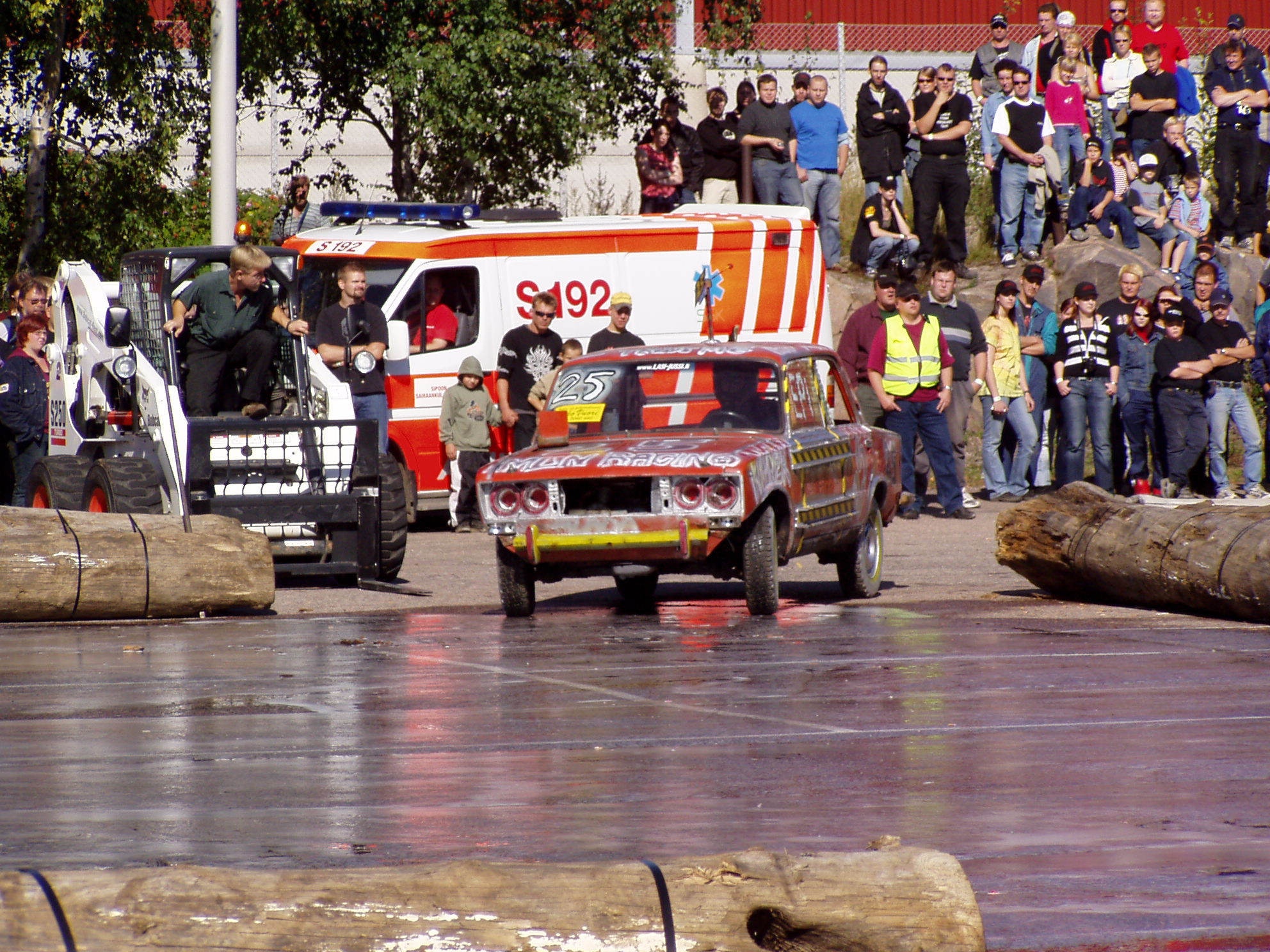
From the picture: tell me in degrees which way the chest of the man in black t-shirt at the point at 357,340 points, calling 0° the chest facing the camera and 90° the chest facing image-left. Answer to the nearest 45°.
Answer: approximately 0°

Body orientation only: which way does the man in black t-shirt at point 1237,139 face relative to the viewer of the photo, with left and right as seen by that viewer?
facing the viewer

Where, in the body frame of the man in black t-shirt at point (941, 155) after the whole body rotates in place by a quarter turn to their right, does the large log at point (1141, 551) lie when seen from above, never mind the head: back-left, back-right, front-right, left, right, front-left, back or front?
left

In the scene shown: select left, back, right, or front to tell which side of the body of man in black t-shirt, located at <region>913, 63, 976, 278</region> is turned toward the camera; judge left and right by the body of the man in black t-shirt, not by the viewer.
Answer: front

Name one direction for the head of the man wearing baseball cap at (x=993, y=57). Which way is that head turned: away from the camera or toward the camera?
toward the camera

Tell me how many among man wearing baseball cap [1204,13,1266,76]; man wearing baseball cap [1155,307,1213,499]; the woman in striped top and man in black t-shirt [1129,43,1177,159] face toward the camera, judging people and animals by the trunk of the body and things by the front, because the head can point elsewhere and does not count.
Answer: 4

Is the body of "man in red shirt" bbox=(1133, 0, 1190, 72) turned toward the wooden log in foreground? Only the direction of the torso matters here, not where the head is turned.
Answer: yes

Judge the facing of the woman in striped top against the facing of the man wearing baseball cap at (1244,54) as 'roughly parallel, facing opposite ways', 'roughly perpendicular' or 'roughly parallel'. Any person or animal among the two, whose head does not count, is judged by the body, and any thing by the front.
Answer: roughly parallel

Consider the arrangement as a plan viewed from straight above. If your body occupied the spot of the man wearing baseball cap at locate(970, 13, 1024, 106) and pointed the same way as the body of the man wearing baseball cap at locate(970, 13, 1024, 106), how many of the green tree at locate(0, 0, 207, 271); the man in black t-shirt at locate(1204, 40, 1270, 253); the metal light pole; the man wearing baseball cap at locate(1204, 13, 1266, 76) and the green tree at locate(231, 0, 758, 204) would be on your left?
2

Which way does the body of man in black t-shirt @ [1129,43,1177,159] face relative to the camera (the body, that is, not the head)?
toward the camera

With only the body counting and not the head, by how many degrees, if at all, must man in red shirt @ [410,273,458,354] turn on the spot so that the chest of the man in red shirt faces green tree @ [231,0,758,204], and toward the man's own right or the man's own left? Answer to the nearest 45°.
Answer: approximately 135° to the man's own right

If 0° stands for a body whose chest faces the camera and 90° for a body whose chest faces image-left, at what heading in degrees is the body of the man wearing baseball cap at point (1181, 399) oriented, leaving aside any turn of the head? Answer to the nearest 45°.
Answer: approximately 0°

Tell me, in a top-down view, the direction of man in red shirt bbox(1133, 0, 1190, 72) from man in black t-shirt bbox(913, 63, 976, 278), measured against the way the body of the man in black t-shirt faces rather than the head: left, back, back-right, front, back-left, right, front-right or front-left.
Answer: back-left

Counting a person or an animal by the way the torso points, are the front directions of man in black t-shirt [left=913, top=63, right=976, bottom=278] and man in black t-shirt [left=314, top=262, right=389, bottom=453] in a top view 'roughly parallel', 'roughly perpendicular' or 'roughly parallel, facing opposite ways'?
roughly parallel
